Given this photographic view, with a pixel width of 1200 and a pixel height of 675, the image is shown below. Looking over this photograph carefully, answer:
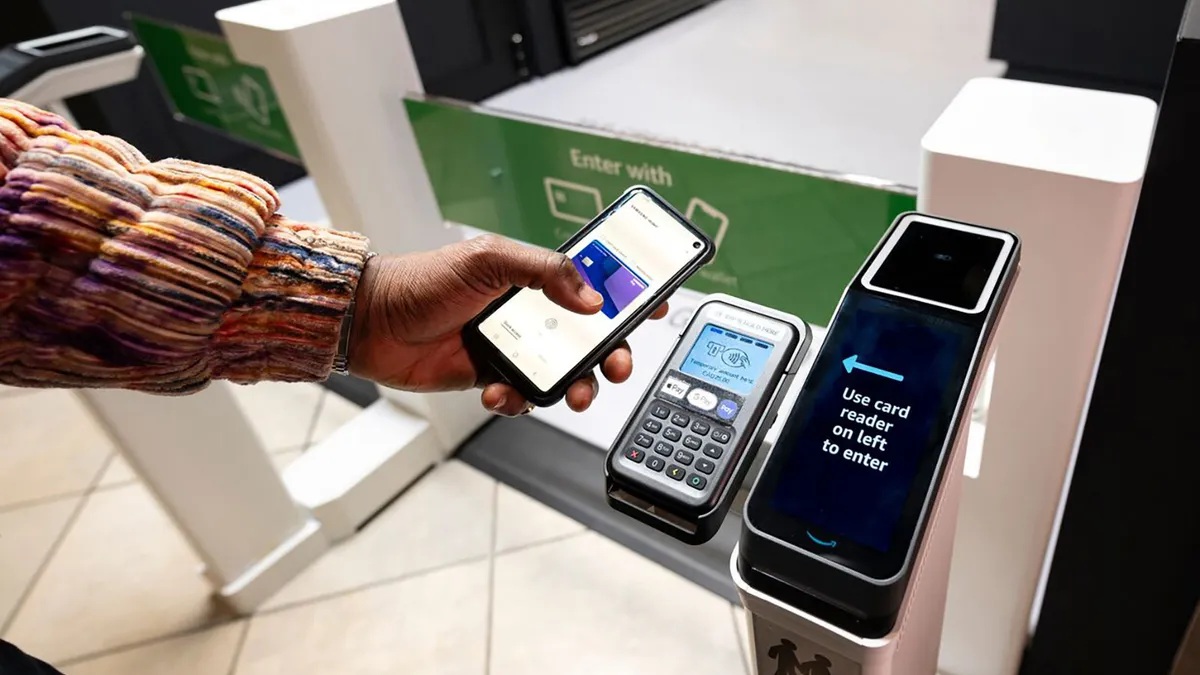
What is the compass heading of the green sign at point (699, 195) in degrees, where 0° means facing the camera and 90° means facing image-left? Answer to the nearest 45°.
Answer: approximately 0°
